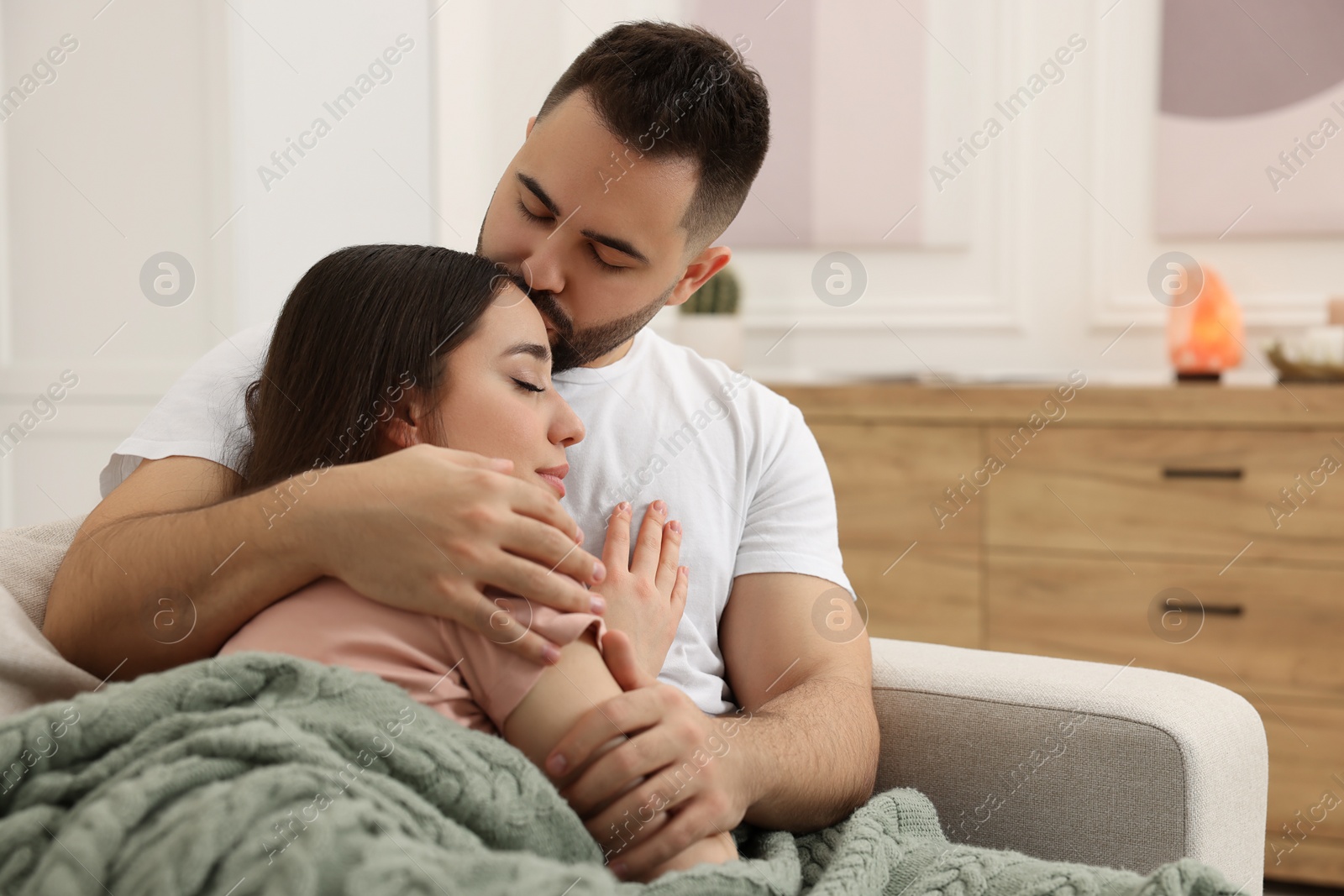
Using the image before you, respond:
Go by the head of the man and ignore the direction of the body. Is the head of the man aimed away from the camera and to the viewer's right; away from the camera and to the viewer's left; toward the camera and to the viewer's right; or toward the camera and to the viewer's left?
toward the camera and to the viewer's left

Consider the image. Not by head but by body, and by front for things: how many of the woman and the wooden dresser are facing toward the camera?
1

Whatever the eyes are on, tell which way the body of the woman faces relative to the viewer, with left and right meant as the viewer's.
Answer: facing to the right of the viewer

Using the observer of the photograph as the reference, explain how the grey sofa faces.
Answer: facing the viewer and to the right of the viewer

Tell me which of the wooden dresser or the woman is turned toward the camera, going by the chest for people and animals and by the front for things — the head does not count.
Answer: the wooden dresser

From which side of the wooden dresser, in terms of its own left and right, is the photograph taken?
front

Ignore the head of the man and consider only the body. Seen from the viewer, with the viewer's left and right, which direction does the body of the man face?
facing the viewer
